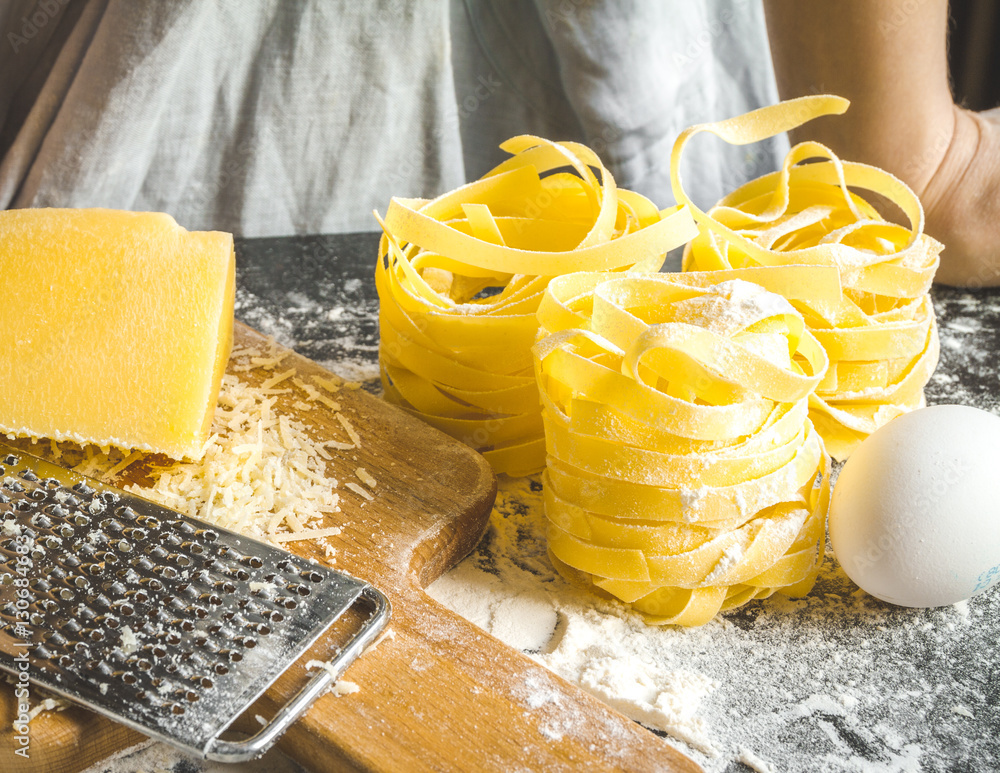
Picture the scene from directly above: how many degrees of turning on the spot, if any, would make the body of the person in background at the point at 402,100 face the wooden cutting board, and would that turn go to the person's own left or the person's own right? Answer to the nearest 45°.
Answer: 0° — they already face it

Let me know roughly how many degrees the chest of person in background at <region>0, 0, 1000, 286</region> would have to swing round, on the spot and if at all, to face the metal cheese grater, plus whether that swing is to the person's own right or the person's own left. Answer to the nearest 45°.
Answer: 0° — they already face it

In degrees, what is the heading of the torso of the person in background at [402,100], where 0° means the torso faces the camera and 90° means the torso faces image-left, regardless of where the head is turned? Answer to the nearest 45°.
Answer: approximately 0°

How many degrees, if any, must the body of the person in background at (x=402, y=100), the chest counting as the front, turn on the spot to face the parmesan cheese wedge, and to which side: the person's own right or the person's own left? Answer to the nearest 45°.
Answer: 0° — they already face it

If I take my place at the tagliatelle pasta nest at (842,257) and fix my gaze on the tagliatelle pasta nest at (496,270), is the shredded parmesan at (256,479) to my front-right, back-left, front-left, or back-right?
front-left

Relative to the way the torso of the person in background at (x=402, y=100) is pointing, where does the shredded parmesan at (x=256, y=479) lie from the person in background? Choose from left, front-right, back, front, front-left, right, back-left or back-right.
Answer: front

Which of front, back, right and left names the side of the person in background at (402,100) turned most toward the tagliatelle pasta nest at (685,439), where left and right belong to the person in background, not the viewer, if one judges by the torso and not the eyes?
front

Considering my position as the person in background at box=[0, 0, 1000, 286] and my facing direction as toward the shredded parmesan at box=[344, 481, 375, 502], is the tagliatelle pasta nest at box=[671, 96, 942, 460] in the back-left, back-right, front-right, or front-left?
front-left

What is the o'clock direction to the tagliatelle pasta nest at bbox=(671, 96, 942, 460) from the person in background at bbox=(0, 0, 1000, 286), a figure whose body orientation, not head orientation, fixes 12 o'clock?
The tagliatelle pasta nest is roughly at 11 o'clock from the person in background.

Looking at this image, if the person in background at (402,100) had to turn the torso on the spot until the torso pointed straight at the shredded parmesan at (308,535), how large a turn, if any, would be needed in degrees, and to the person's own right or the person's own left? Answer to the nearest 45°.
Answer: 0° — they already face it

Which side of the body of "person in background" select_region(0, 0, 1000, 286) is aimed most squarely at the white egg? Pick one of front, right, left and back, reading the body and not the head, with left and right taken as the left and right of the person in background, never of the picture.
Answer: front

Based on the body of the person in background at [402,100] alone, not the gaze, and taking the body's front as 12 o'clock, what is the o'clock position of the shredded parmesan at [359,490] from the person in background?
The shredded parmesan is roughly at 12 o'clock from the person in background.
